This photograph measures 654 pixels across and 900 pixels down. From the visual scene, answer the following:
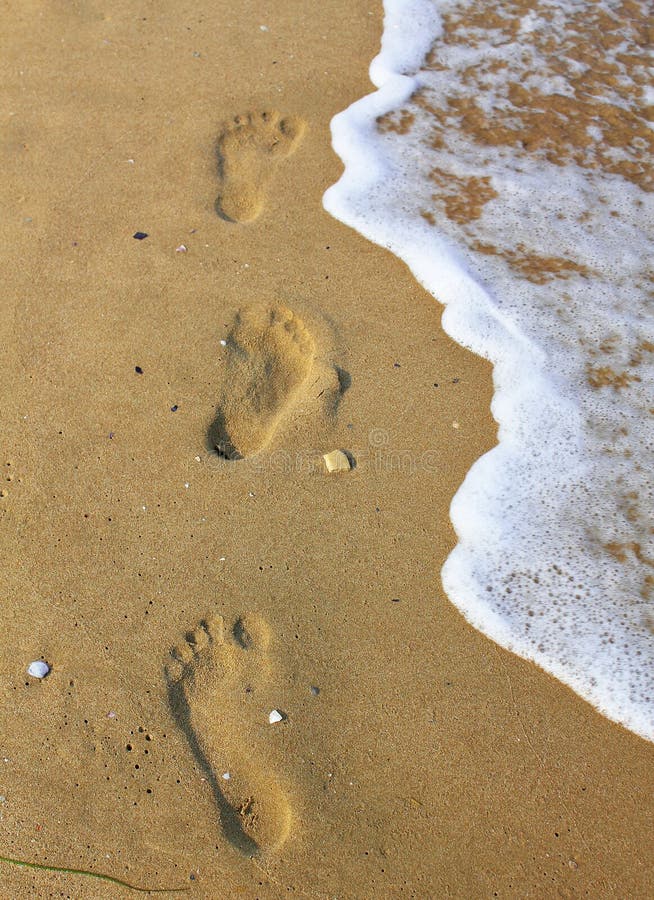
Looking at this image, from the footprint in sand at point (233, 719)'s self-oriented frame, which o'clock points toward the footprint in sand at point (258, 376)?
the footprint in sand at point (258, 376) is roughly at 12 o'clock from the footprint in sand at point (233, 719).

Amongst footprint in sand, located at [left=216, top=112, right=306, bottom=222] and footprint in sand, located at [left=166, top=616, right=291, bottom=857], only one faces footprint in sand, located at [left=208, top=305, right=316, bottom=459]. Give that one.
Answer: footprint in sand, located at [left=166, top=616, right=291, bottom=857]

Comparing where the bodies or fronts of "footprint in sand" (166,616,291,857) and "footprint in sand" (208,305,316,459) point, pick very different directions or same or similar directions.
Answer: same or similar directions

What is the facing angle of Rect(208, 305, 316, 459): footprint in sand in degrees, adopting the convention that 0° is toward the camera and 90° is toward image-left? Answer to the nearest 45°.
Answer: approximately 180°

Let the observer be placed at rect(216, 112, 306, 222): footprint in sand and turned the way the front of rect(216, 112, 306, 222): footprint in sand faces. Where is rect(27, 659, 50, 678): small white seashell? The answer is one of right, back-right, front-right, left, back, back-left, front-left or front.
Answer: back

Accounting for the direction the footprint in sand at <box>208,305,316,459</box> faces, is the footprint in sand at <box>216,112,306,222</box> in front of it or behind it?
in front

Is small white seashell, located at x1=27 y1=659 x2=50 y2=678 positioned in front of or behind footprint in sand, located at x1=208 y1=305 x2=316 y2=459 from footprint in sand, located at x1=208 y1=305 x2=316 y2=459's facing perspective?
behind

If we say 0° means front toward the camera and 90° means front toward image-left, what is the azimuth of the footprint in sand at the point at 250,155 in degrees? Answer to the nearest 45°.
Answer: approximately 180°

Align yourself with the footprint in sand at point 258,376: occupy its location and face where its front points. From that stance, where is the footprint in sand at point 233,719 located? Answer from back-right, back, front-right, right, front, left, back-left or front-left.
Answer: back

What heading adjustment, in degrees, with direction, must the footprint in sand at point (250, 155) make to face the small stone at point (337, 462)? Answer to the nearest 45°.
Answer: approximately 180°

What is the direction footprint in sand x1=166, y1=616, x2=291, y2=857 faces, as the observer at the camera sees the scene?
facing away from the viewer

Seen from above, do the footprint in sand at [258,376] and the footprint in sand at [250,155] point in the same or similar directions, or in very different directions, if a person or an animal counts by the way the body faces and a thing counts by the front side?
same or similar directions

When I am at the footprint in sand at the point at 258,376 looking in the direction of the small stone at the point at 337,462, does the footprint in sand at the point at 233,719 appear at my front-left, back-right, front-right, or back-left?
front-right
